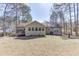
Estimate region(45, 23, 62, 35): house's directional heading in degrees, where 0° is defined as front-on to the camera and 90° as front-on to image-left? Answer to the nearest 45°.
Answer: approximately 0°

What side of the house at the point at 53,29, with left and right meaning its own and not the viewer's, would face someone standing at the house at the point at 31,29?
right

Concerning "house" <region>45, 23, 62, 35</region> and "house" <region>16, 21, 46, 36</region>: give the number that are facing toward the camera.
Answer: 2

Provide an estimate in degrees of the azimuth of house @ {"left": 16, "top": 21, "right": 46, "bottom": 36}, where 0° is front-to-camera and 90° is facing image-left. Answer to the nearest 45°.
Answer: approximately 0°

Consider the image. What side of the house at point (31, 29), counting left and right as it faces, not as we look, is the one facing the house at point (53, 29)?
left
